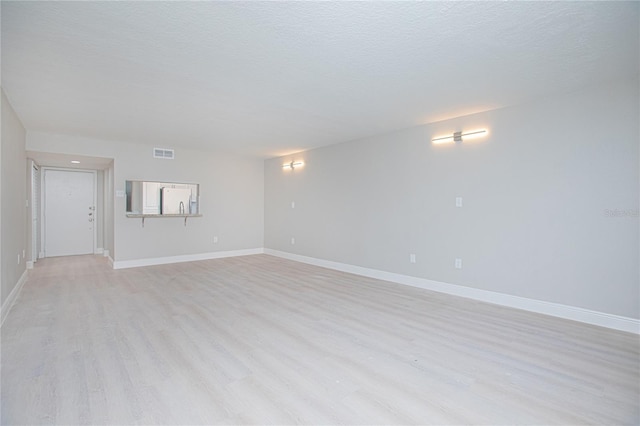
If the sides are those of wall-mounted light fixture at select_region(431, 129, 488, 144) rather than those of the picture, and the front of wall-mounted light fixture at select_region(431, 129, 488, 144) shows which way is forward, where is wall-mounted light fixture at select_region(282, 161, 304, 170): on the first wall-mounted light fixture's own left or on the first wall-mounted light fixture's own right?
on the first wall-mounted light fixture's own right

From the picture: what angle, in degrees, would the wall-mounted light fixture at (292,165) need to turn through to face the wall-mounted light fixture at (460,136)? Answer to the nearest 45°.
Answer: approximately 90° to its left

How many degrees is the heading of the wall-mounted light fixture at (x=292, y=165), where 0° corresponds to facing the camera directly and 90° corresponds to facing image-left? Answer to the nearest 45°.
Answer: approximately 45°

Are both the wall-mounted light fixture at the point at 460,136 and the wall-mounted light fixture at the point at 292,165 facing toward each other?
no

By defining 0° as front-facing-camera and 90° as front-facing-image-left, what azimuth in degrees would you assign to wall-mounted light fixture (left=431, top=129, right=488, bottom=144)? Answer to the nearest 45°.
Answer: approximately 45°

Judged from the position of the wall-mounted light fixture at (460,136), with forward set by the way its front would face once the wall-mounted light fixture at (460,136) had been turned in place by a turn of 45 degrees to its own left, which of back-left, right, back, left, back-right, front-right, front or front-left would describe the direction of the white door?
right

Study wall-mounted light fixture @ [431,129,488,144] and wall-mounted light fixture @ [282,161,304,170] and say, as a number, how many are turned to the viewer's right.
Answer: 0

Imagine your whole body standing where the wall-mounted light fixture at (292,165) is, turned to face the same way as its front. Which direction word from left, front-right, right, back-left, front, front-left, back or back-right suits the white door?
front-right
